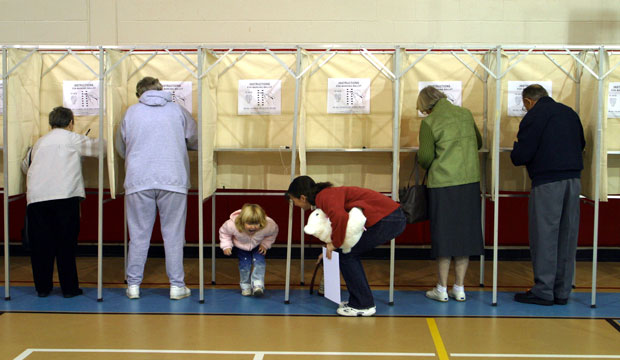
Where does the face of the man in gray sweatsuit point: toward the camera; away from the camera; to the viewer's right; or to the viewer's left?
away from the camera

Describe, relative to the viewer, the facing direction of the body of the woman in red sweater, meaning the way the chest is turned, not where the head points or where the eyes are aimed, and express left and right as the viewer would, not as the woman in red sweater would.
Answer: facing to the left of the viewer

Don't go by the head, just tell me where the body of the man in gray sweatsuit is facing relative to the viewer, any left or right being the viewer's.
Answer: facing away from the viewer

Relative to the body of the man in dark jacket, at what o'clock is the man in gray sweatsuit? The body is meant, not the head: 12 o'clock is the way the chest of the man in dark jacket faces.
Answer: The man in gray sweatsuit is roughly at 10 o'clock from the man in dark jacket.

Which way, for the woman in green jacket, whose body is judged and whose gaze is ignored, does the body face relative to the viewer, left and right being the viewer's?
facing away from the viewer and to the left of the viewer

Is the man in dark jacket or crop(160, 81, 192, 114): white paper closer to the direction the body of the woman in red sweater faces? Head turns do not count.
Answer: the white paper

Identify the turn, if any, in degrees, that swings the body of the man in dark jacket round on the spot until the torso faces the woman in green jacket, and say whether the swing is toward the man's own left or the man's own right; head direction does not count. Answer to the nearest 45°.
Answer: approximately 45° to the man's own left

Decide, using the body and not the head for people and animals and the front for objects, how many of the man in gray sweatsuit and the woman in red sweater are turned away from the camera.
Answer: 1

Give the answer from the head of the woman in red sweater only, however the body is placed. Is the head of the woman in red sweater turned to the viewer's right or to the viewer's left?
to the viewer's left

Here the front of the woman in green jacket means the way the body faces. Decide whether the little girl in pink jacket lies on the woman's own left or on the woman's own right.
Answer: on the woman's own left
